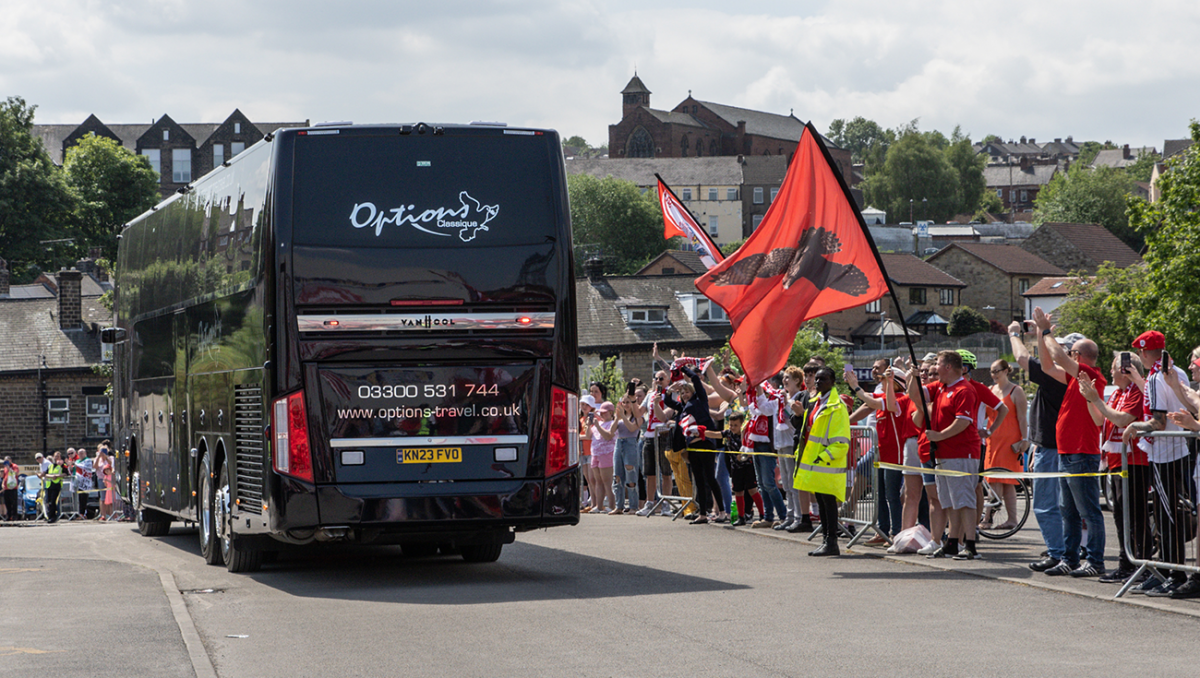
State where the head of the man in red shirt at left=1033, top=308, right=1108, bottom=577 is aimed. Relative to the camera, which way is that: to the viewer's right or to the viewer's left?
to the viewer's left

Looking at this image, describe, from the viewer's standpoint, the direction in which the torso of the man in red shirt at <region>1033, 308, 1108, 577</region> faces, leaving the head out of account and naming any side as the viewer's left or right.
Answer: facing to the left of the viewer

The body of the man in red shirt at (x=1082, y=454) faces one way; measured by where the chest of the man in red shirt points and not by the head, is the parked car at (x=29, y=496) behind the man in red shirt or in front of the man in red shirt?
in front

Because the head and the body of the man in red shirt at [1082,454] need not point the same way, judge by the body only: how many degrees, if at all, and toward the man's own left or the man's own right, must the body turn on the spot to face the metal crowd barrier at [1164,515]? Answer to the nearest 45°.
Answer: approximately 135° to the man's own left

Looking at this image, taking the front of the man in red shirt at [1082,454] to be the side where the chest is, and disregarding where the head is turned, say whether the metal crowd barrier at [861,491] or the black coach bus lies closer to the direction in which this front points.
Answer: the black coach bus

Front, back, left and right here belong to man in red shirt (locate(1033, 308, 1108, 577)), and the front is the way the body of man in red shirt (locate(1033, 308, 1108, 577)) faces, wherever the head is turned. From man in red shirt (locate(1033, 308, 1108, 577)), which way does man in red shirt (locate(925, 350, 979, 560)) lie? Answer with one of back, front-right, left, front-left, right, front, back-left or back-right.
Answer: front-right

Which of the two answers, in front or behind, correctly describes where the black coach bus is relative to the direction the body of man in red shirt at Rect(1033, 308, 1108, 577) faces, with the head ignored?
in front

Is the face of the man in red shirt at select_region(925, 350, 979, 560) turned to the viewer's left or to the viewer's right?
to the viewer's left

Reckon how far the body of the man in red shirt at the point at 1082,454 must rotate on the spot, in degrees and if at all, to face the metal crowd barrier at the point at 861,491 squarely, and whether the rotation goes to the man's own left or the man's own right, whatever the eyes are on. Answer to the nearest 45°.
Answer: approximately 45° to the man's own right
